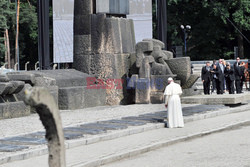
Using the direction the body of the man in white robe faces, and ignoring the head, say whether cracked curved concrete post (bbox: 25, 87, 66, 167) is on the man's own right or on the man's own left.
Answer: on the man's own left

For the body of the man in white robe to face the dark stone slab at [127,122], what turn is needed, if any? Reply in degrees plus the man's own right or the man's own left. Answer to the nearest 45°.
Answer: approximately 45° to the man's own left

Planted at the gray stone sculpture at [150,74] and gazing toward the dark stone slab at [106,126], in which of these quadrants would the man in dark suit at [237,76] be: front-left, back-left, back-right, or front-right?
back-left

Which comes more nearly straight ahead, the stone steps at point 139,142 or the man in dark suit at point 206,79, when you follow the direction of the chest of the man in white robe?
the man in dark suit

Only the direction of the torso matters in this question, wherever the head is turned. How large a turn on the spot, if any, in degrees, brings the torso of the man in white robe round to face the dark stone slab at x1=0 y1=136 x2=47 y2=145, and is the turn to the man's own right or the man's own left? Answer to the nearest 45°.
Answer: approximately 90° to the man's own left

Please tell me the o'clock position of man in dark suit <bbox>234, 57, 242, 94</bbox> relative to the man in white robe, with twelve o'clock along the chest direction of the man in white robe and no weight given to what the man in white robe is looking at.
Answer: The man in dark suit is roughly at 2 o'clock from the man in white robe.

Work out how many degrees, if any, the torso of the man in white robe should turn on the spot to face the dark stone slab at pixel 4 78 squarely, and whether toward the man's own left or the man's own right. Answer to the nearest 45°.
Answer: approximately 45° to the man's own left

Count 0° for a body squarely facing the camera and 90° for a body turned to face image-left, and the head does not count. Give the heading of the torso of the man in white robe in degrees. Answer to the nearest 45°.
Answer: approximately 135°

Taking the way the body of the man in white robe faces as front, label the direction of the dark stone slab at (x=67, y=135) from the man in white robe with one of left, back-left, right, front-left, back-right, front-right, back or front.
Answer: left

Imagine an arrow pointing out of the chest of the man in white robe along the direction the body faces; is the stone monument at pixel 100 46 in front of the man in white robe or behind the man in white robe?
in front
